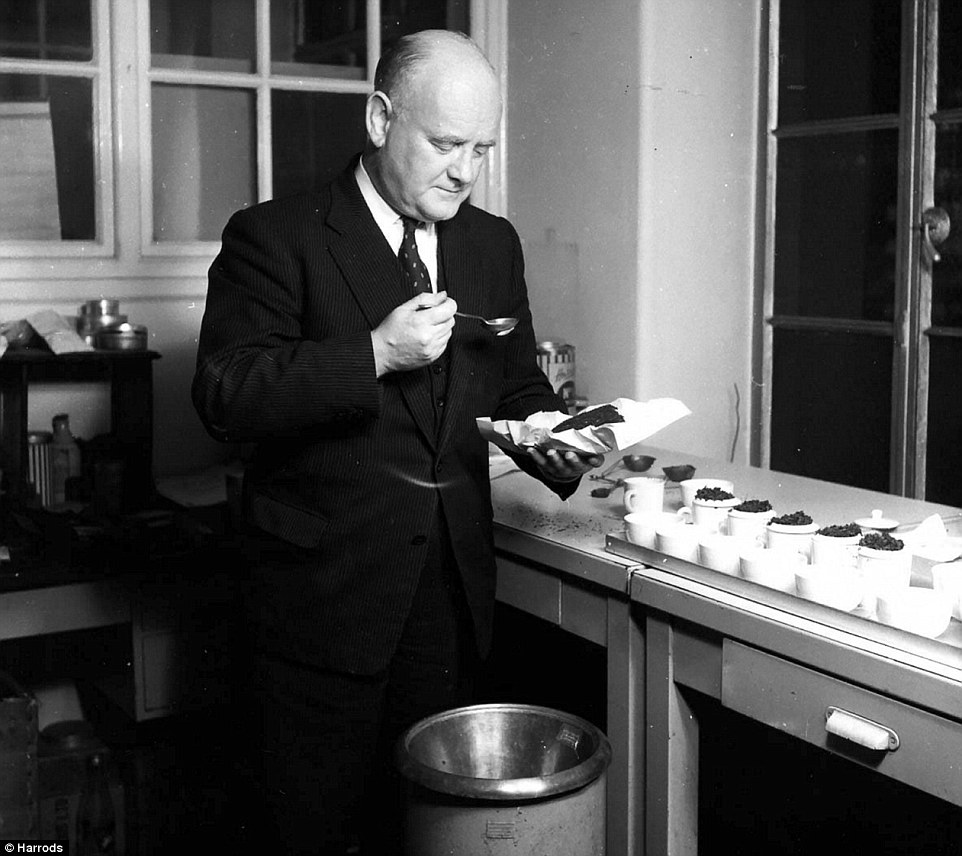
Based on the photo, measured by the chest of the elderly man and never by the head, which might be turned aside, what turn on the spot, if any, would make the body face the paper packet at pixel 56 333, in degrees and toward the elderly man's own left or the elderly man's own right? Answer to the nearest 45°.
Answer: approximately 180°

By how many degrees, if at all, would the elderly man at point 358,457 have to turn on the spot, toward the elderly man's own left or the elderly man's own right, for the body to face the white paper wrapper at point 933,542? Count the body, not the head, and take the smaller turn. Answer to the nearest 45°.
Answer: approximately 45° to the elderly man's own left

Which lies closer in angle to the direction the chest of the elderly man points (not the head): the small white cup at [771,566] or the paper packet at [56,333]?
the small white cup

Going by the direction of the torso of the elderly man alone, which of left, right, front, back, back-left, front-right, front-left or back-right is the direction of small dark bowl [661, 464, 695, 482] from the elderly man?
left

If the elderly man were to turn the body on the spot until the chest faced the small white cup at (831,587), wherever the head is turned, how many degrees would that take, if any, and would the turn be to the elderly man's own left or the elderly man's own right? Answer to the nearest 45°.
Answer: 0° — they already face it

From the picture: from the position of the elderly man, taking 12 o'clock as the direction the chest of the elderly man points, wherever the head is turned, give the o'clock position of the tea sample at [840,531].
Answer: The tea sample is roughly at 11 o'clock from the elderly man.

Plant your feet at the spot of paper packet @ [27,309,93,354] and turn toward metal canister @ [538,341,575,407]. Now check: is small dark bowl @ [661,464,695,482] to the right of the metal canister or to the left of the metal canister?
right

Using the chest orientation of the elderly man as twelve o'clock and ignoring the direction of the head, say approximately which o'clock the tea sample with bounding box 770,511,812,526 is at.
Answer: The tea sample is roughly at 11 o'clock from the elderly man.

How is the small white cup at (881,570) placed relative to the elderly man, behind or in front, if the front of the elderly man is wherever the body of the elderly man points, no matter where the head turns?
in front

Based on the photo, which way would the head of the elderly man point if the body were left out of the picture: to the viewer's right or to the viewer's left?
to the viewer's right

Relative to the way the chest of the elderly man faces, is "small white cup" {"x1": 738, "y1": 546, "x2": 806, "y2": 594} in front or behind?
in front

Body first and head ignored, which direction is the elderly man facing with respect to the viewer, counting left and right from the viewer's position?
facing the viewer and to the right of the viewer

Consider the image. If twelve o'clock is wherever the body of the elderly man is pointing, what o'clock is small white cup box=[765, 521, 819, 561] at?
The small white cup is roughly at 11 o'clock from the elderly man.
